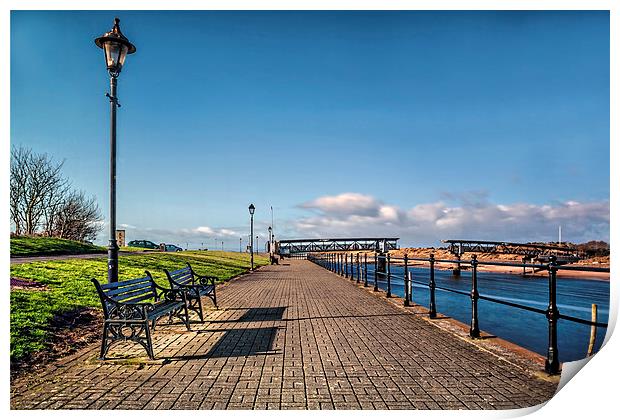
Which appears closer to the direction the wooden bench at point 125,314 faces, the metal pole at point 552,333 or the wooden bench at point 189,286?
the metal pole

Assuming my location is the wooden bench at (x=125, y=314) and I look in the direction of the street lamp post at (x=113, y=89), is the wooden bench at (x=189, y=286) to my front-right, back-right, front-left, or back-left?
front-right

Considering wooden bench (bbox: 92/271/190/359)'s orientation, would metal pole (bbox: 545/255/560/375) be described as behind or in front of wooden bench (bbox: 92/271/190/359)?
in front

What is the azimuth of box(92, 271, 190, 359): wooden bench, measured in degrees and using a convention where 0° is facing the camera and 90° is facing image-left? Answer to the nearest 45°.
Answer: approximately 315°

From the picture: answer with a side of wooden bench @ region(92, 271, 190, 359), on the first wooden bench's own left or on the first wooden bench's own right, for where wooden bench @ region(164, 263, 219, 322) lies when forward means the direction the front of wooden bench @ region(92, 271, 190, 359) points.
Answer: on the first wooden bench's own left
